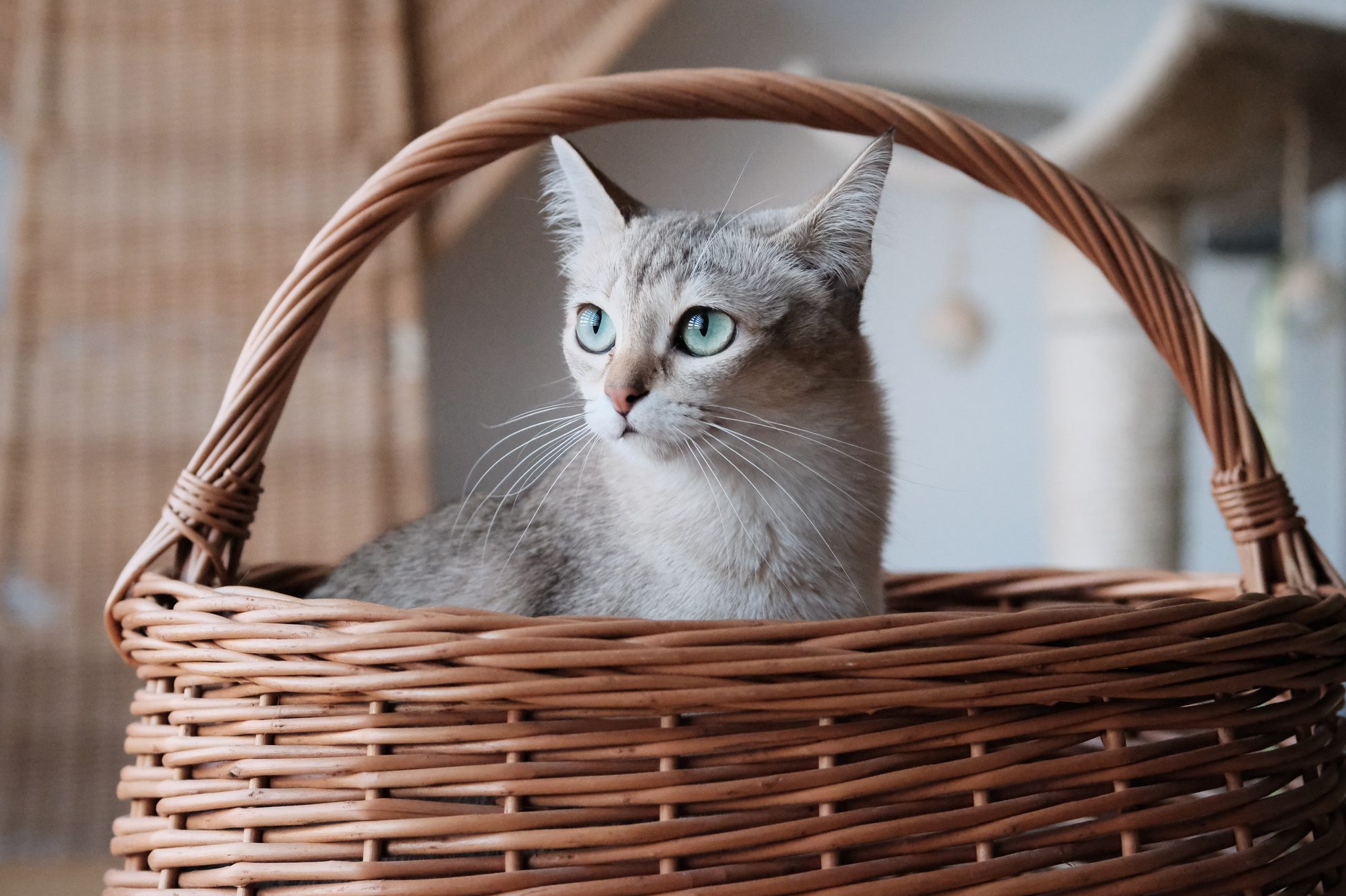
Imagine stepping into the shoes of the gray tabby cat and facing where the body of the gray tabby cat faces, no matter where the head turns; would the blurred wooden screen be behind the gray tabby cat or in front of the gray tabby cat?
behind

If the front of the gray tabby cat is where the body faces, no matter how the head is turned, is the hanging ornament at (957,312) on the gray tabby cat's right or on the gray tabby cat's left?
on the gray tabby cat's left

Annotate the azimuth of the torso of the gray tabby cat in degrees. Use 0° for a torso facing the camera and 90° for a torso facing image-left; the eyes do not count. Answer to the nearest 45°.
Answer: approximately 315°

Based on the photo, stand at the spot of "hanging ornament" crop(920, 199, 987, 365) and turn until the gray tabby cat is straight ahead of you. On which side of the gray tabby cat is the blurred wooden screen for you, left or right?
right

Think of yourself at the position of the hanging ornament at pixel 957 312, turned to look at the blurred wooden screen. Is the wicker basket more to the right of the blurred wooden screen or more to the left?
left
